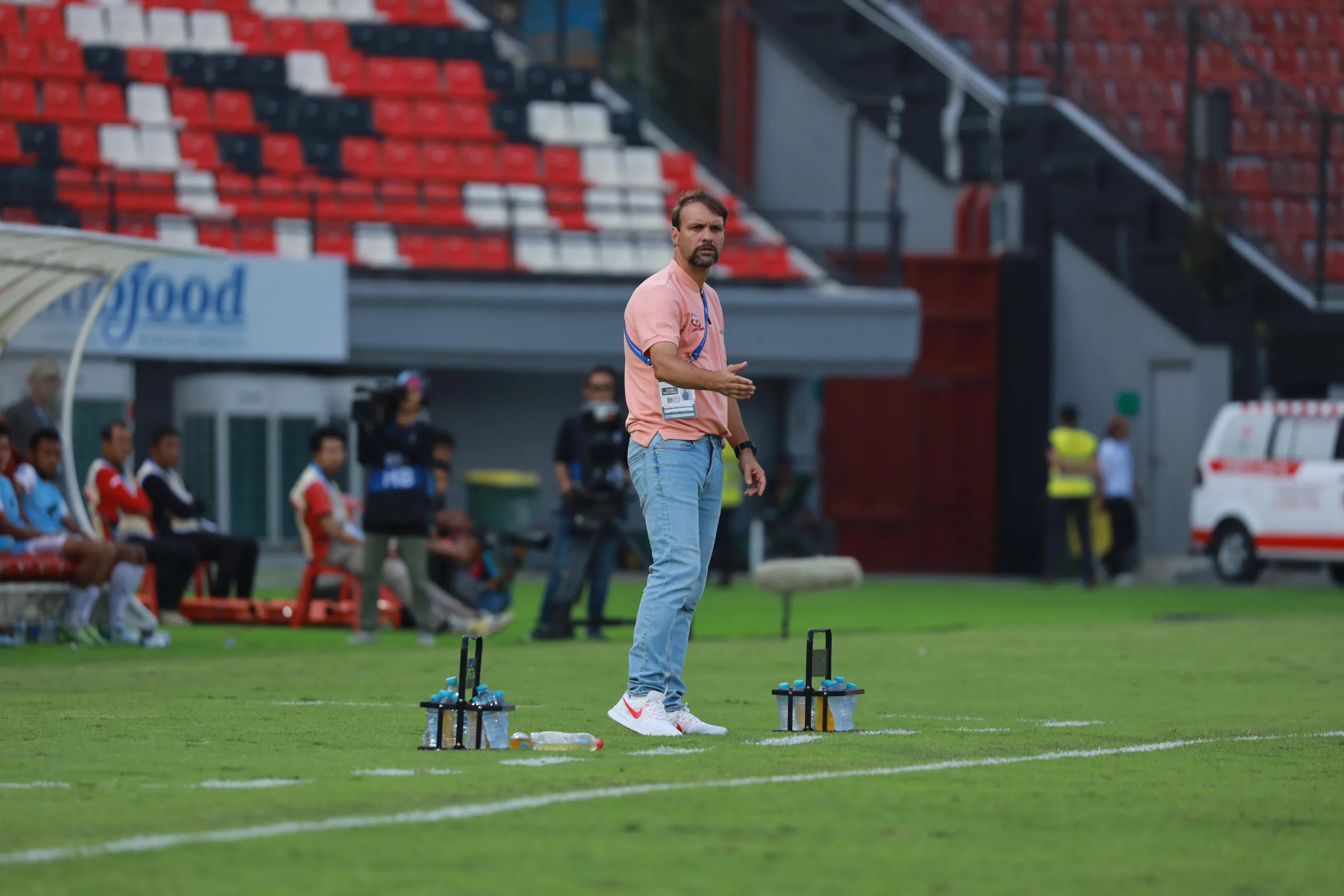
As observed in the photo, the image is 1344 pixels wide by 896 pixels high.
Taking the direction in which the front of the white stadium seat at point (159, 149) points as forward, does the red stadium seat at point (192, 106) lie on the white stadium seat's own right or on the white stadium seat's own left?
on the white stadium seat's own left

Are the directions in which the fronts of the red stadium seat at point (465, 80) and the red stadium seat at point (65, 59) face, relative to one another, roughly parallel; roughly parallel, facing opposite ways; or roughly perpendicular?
roughly parallel

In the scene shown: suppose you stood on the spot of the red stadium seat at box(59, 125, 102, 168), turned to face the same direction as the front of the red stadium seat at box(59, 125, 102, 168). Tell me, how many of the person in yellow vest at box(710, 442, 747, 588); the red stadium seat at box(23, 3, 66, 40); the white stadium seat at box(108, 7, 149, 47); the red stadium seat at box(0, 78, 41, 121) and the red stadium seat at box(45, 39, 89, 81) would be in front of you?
1

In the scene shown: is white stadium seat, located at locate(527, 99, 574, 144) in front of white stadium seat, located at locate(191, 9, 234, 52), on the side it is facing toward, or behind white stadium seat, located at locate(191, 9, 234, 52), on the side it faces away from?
in front

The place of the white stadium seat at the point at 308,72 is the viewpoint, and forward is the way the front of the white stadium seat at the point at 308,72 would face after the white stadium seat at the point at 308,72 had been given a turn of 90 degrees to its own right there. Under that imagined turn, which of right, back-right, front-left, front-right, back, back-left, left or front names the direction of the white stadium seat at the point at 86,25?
front-right

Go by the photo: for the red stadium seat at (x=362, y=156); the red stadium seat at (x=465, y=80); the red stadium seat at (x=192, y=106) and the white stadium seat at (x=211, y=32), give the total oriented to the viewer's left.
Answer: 0

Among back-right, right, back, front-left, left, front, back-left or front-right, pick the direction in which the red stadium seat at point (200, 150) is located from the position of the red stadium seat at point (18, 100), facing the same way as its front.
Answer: front-left

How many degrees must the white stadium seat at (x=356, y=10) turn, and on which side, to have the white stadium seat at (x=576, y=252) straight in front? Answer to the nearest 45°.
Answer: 0° — it already faces it

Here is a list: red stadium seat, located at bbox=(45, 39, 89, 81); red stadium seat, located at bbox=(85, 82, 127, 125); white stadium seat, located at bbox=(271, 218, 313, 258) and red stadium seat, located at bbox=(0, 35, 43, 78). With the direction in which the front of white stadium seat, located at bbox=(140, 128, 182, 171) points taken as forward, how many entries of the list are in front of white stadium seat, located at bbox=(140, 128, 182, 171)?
1

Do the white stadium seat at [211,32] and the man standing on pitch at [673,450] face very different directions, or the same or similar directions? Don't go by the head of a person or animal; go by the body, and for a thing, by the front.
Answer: same or similar directions

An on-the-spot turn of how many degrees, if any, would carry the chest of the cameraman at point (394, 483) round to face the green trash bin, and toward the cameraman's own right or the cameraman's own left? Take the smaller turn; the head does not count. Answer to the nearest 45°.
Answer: approximately 135° to the cameraman's own right

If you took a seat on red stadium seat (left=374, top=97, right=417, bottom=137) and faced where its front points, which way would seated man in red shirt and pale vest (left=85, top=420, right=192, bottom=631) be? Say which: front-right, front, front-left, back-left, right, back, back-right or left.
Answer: front-right

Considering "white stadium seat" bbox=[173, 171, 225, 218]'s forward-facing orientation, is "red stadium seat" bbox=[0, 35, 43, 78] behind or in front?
behind

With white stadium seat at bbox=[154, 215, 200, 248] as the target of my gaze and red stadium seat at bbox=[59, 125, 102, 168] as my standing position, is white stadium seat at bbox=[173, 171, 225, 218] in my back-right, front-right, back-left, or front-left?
front-left

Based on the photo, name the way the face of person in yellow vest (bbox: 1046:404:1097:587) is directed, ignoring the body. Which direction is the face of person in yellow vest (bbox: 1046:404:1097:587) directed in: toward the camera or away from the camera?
away from the camera

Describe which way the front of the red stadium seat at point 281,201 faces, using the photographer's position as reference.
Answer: facing the viewer and to the right of the viewer

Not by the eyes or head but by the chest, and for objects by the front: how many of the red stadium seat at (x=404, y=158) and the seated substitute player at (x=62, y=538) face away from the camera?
0

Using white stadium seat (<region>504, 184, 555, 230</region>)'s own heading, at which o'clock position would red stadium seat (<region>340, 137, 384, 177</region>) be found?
The red stadium seat is roughly at 5 o'clock from the white stadium seat.
